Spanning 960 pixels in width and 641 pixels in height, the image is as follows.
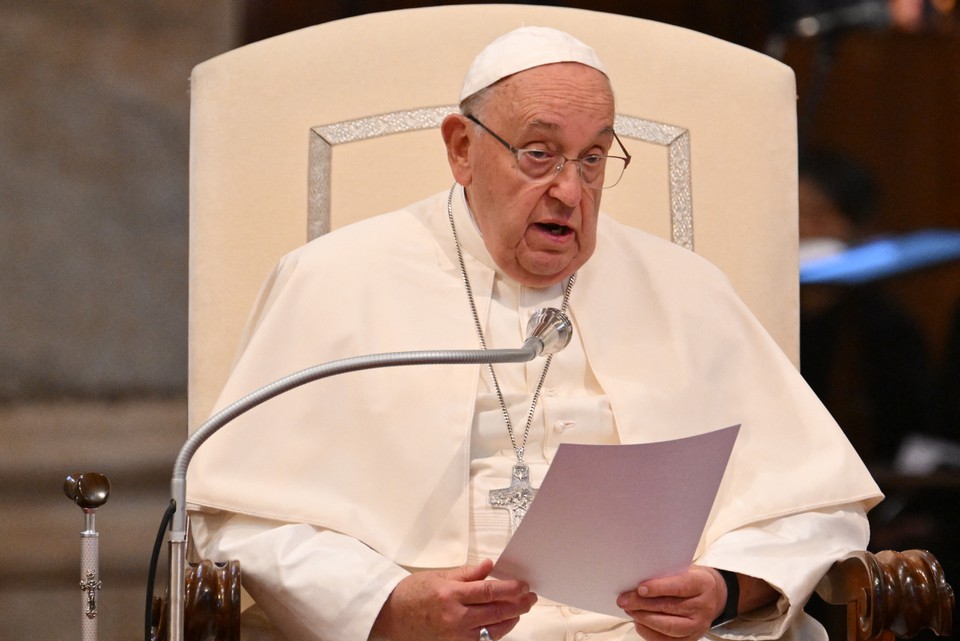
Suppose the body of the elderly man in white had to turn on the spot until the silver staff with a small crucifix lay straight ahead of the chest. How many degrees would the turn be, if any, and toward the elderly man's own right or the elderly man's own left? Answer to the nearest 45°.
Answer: approximately 45° to the elderly man's own right

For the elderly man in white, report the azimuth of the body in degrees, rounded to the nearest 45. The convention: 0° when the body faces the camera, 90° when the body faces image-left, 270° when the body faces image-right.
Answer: approximately 0°

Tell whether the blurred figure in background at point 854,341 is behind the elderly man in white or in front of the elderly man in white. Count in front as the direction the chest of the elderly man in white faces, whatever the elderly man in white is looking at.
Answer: behind

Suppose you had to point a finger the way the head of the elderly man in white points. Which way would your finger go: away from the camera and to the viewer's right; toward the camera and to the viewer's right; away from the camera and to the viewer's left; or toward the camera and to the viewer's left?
toward the camera and to the viewer's right
